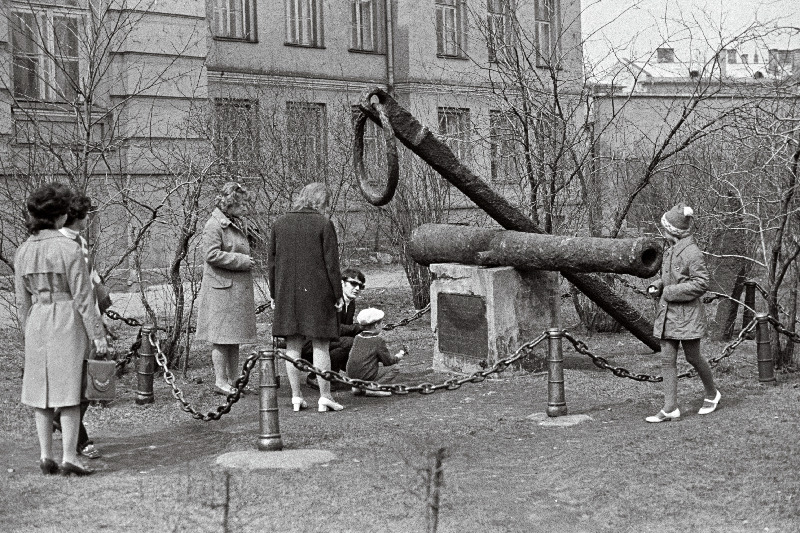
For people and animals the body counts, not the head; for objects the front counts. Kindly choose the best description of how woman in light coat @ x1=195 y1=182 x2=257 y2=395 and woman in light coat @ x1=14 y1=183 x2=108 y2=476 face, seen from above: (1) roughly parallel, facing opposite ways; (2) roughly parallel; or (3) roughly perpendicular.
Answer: roughly perpendicular

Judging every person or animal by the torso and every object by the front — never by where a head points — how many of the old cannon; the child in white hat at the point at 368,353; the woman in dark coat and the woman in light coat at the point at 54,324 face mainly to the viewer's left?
0

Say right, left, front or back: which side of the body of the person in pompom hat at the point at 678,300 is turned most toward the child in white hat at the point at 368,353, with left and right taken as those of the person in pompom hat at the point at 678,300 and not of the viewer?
front

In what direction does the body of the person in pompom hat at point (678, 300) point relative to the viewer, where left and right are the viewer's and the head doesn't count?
facing to the left of the viewer

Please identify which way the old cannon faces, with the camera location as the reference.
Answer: facing the viewer and to the right of the viewer

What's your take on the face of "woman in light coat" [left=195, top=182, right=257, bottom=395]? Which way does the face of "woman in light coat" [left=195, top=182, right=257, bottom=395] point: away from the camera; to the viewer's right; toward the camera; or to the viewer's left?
to the viewer's right

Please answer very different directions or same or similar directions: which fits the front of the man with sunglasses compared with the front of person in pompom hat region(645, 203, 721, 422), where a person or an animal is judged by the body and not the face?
very different directions

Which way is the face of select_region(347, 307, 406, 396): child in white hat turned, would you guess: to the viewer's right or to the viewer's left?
to the viewer's right

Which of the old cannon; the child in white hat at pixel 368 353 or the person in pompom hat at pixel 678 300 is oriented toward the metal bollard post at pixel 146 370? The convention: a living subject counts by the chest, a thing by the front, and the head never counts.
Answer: the person in pompom hat at pixel 678 300

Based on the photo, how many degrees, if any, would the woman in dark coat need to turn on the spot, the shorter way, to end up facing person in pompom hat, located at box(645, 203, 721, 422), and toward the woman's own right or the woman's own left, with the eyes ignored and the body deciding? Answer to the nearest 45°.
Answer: approximately 45° to the woman's own right

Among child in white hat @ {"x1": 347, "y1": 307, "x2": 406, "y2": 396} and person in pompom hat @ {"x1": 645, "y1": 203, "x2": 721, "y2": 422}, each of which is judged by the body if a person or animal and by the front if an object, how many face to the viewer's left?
1

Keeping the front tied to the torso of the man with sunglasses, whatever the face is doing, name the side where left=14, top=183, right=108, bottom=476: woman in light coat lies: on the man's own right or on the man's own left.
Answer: on the man's own right

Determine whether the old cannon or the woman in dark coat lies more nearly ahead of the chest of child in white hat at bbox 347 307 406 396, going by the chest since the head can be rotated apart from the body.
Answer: the old cannon
